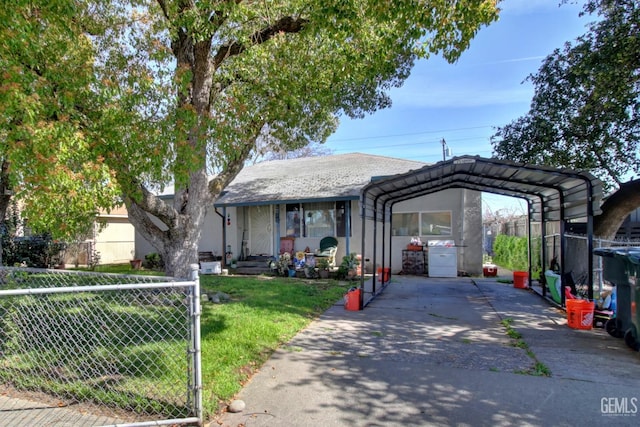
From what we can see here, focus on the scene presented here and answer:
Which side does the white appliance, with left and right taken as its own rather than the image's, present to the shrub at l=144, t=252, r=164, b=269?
right

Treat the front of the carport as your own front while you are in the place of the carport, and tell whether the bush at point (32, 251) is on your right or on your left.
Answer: on your right

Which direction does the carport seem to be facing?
toward the camera

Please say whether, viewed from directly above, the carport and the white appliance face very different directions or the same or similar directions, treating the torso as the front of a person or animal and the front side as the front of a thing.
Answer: same or similar directions

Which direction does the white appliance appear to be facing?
toward the camera

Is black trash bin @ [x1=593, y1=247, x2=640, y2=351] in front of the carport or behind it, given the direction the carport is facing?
in front

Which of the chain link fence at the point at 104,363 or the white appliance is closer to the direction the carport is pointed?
the chain link fence

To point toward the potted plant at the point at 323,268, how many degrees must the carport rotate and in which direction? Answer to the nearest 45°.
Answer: approximately 135° to its right

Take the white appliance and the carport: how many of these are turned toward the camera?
2
